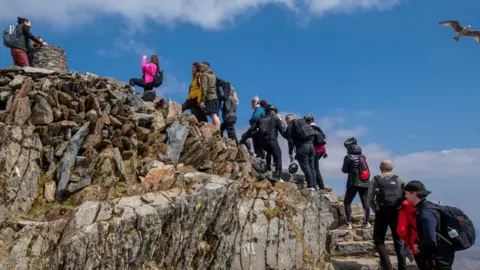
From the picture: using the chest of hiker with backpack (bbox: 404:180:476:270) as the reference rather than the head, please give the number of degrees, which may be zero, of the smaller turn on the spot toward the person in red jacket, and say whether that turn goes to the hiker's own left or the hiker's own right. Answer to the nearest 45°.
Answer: approximately 45° to the hiker's own right

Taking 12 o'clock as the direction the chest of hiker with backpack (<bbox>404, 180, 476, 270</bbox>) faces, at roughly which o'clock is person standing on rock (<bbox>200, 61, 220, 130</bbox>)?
The person standing on rock is roughly at 1 o'clock from the hiker with backpack.

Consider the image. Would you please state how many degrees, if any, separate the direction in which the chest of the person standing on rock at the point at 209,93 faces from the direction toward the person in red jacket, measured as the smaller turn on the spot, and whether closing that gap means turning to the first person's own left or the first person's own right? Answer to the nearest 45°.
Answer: approximately 180°

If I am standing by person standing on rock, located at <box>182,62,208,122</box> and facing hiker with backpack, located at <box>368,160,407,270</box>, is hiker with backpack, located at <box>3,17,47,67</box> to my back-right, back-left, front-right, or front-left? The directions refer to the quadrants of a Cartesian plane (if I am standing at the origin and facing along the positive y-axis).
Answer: back-right

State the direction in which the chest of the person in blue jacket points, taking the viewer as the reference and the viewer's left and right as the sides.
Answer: facing to the left of the viewer

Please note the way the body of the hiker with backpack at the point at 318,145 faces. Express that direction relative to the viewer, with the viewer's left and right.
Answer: facing away from the viewer and to the left of the viewer

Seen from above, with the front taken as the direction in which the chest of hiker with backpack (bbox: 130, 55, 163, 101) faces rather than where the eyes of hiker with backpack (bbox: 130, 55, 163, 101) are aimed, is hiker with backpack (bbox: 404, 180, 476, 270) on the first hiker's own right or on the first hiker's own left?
on the first hiker's own left
